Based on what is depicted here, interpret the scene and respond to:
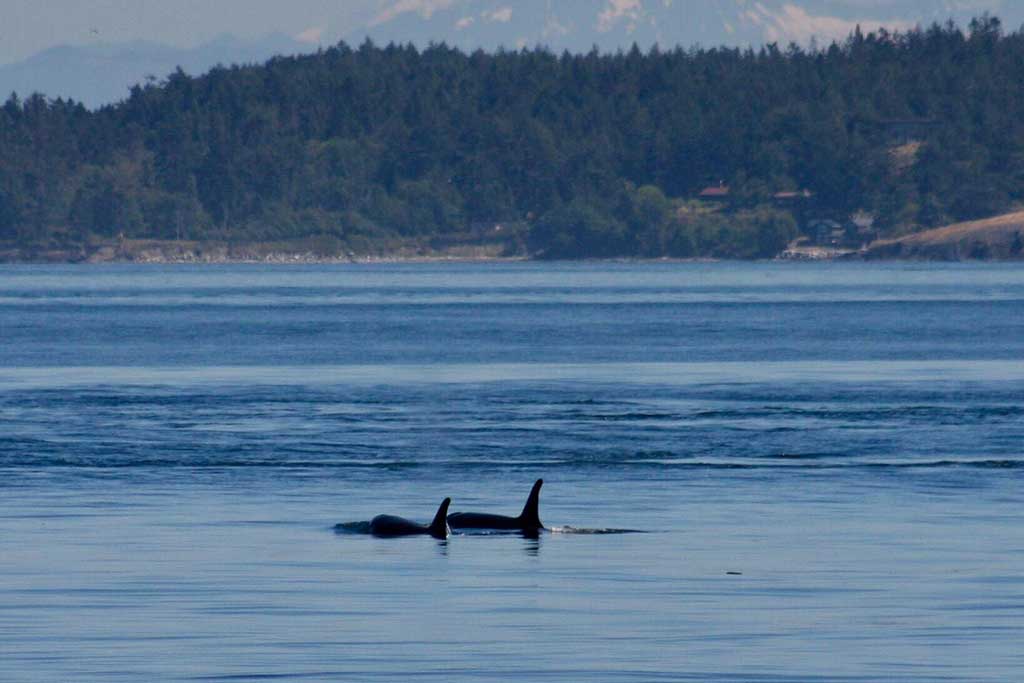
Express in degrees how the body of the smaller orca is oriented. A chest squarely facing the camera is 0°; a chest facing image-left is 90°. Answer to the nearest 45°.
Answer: approximately 90°

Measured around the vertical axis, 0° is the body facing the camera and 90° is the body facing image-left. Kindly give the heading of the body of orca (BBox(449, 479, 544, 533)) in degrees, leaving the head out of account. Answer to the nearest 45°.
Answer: approximately 90°

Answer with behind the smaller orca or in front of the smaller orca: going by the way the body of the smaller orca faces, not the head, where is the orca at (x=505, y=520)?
behind

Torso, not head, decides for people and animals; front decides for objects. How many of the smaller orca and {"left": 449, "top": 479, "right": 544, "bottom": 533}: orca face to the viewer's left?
2
